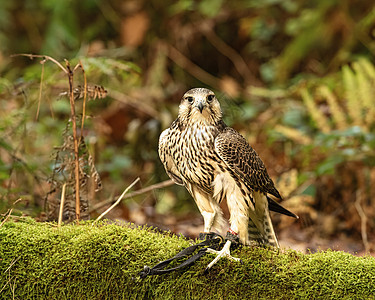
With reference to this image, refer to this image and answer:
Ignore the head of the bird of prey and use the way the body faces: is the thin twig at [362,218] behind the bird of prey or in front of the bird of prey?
behind

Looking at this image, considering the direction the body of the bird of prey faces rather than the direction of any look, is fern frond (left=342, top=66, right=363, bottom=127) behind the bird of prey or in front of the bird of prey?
behind

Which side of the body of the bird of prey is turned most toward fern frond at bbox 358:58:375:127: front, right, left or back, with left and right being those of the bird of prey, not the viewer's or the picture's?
back

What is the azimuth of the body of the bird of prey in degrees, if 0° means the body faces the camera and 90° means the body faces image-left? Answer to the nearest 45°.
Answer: approximately 45°

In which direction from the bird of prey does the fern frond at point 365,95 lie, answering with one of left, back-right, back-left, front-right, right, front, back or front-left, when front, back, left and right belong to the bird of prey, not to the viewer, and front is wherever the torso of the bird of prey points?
back

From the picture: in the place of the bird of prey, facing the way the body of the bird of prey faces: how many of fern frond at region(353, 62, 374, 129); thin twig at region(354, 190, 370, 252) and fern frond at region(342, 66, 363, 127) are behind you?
3

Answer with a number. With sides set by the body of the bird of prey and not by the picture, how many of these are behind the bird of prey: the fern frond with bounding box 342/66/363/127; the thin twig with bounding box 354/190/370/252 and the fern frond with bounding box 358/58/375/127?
3
